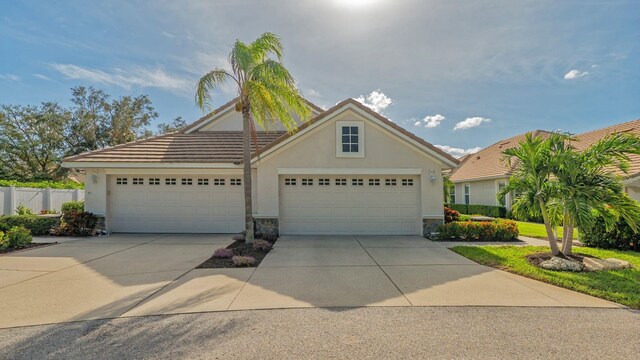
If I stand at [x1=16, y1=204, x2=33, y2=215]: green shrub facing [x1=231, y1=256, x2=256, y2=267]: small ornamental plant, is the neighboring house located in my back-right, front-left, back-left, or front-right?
front-left

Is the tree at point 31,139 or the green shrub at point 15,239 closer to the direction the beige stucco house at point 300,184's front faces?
the green shrub

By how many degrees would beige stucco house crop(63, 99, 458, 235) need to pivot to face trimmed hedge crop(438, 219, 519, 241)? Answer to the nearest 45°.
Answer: approximately 90° to its left

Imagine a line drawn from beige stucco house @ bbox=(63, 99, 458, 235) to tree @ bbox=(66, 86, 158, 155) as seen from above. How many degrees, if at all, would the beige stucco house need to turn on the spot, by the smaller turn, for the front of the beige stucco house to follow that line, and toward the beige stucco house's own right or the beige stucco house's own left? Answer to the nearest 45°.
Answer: approximately 135° to the beige stucco house's own right

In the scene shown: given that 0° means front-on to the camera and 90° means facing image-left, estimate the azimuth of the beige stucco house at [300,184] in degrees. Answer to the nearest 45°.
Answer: approximately 0°

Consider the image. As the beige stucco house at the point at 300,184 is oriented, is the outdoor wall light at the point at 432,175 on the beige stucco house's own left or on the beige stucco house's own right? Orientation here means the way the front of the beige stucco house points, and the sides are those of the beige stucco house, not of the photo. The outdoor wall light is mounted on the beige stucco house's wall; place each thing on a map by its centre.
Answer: on the beige stucco house's own left

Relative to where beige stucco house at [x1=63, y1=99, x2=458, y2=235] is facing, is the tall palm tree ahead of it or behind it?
ahead

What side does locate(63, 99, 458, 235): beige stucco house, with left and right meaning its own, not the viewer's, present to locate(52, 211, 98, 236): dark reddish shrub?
right

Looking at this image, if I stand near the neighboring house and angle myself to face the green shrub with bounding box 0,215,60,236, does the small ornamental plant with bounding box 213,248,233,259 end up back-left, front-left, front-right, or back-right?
front-left

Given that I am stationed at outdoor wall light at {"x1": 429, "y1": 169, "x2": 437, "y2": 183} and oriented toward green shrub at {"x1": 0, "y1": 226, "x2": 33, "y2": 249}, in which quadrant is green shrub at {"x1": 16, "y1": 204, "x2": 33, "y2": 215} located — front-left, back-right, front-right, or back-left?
front-right

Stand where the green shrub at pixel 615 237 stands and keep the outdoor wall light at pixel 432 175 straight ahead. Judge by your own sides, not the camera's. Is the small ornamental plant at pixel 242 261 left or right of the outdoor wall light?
left

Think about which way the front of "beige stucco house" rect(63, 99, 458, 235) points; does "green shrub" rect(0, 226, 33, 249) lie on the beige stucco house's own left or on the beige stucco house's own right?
on the beige stucco house's own right
